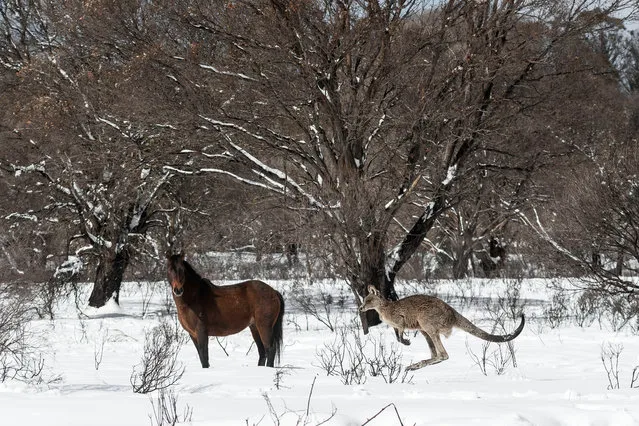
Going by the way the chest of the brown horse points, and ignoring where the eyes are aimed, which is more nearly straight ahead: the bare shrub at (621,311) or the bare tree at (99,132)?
the bare tree

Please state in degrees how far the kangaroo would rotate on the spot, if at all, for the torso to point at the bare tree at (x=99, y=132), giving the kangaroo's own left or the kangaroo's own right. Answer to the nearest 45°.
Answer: approximately 45° to the kangaroo's own right

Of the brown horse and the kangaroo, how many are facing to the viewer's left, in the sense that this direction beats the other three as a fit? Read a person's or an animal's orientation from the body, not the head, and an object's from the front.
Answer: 2

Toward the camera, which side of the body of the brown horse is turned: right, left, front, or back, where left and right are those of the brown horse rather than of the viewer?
left

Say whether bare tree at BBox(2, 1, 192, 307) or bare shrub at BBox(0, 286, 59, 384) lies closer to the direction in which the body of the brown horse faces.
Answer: the bare shrub

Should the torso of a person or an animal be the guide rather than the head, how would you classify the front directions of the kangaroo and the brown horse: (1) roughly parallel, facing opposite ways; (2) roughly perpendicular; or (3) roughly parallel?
roughly parallel

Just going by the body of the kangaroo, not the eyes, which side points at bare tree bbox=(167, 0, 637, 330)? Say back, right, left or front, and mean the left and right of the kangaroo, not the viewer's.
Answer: right

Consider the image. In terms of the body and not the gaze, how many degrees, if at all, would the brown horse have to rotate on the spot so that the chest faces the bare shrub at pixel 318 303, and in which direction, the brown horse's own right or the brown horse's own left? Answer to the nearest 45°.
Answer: approximately 90° to the brown horse's own right

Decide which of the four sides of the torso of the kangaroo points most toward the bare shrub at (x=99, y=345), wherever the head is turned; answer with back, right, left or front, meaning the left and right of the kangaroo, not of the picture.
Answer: front

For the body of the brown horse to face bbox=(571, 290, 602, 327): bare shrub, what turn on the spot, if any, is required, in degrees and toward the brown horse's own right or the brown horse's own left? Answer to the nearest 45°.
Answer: approximately 135° to the brown horse's own right

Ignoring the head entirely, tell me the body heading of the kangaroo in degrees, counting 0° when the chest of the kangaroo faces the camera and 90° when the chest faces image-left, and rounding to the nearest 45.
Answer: approximately 90°

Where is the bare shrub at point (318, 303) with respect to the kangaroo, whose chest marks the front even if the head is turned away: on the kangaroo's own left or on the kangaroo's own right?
on the kangaroo's own right

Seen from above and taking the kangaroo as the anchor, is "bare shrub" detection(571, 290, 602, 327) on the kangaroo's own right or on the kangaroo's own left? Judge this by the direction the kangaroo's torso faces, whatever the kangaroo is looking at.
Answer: on the kangaroo's own right

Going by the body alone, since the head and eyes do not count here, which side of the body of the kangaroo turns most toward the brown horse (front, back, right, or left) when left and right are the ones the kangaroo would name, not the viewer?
front
